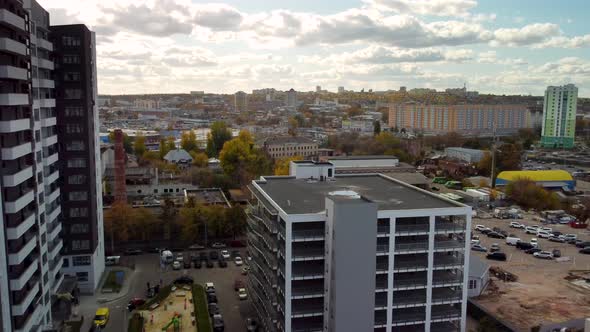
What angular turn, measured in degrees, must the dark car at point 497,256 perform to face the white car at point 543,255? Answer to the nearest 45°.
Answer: approximately 135° to its right

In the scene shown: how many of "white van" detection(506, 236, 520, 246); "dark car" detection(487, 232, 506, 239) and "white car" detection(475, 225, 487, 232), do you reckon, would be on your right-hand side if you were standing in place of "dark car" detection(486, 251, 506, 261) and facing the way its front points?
3

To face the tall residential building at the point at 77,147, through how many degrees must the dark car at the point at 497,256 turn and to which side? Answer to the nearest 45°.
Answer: approximately 45° to its left

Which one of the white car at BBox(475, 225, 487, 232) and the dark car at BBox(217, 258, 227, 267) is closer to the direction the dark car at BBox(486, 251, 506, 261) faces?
the dark car

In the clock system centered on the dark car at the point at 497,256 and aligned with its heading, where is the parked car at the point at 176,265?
The parked car is roughly at 11 o'clock from the dark car.

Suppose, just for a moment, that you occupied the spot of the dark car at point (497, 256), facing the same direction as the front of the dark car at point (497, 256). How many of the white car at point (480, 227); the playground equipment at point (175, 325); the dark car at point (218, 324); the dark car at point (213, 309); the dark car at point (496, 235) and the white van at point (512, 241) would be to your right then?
3

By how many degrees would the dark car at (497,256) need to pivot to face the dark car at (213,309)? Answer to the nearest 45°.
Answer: approximately 45° to its left

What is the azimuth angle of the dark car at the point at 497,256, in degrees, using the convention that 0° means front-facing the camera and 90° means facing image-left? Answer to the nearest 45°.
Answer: approximately 90°

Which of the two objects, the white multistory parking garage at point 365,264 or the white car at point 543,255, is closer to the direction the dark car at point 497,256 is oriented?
the white multistory parking garage

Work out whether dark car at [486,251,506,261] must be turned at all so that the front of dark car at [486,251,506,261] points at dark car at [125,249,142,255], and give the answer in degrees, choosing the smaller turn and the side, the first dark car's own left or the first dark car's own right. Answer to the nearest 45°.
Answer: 0° — it already faces it

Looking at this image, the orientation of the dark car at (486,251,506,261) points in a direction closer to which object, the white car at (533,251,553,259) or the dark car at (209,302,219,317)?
the dark car

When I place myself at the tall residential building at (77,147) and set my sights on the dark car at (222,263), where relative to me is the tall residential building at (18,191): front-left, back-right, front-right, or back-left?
back-right

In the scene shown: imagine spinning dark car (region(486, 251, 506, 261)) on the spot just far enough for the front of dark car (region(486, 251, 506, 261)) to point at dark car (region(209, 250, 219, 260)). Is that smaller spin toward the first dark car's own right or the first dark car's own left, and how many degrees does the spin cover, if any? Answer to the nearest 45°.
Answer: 0° — it already faces it
